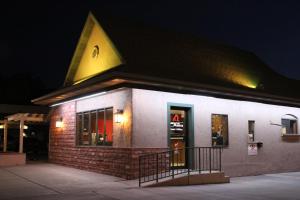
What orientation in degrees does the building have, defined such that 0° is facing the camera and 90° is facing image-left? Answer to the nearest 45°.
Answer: approximately 315°
